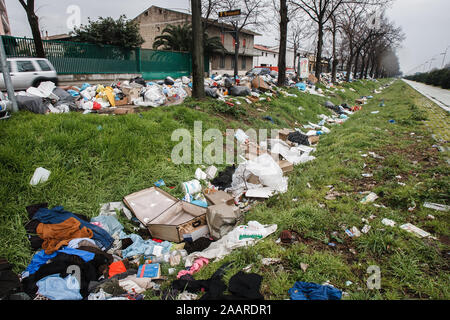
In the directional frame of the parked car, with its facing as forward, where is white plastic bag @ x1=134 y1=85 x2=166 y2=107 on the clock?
The white plastic bag is roughly at 8 o'clock from the parked car.

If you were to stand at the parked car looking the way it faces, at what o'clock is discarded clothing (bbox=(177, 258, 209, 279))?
The discarded clothing is roughly at 9 o'clock from the parked car.

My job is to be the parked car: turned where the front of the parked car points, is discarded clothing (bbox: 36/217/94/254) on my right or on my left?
on my left

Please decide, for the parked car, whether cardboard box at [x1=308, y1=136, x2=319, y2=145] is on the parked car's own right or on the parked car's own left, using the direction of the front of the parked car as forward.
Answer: on the parked car's own left

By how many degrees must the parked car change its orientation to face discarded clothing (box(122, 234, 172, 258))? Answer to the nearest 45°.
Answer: approximately 90° to its left

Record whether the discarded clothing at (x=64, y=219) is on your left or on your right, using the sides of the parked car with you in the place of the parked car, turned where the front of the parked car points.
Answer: on your left

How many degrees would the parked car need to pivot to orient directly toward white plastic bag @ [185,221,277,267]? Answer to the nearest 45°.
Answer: approximately 90° to its left

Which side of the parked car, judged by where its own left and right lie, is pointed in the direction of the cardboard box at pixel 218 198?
left

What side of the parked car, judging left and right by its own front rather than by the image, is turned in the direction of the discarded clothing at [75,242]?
left

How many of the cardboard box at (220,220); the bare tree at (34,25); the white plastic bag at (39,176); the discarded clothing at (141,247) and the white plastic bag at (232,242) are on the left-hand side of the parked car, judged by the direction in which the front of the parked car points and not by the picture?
4

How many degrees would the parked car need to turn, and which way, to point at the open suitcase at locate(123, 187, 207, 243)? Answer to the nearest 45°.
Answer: approximately 90° to its left

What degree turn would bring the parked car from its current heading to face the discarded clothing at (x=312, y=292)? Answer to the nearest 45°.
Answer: approximately 90° to its left

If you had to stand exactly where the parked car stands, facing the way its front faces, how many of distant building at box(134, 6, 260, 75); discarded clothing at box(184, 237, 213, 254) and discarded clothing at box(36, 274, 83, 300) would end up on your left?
2

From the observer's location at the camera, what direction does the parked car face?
facing to the left of the viewer

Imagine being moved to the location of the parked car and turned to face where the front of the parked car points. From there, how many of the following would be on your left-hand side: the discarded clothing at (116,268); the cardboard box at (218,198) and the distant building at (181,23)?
2

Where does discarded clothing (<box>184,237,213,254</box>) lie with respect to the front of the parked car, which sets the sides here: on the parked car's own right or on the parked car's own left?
on the parked car's own left

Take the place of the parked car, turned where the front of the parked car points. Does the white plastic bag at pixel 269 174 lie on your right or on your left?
on your left
